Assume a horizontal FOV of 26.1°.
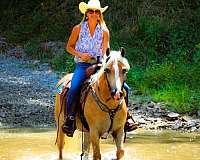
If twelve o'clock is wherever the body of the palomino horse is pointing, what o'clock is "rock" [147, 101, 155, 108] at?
The rock is roughly at 8 o'clock from the palomino horse.

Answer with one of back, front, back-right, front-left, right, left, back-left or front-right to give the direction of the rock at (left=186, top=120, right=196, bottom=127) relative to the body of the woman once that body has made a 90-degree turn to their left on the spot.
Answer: front-left

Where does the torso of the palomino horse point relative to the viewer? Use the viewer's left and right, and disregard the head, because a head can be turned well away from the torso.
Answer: facing the viewer and to the right of the viewer

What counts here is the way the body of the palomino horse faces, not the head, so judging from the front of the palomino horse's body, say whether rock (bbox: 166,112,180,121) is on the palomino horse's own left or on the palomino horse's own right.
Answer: on the palomino horse's own left

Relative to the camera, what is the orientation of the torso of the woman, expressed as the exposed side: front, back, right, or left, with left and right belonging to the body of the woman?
front

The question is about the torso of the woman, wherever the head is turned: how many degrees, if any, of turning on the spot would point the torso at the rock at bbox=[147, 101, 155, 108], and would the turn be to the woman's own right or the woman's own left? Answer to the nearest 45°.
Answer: approximately 180°
